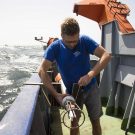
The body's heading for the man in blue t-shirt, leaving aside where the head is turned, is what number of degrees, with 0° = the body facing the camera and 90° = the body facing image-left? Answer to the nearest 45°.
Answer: approximately 0°
